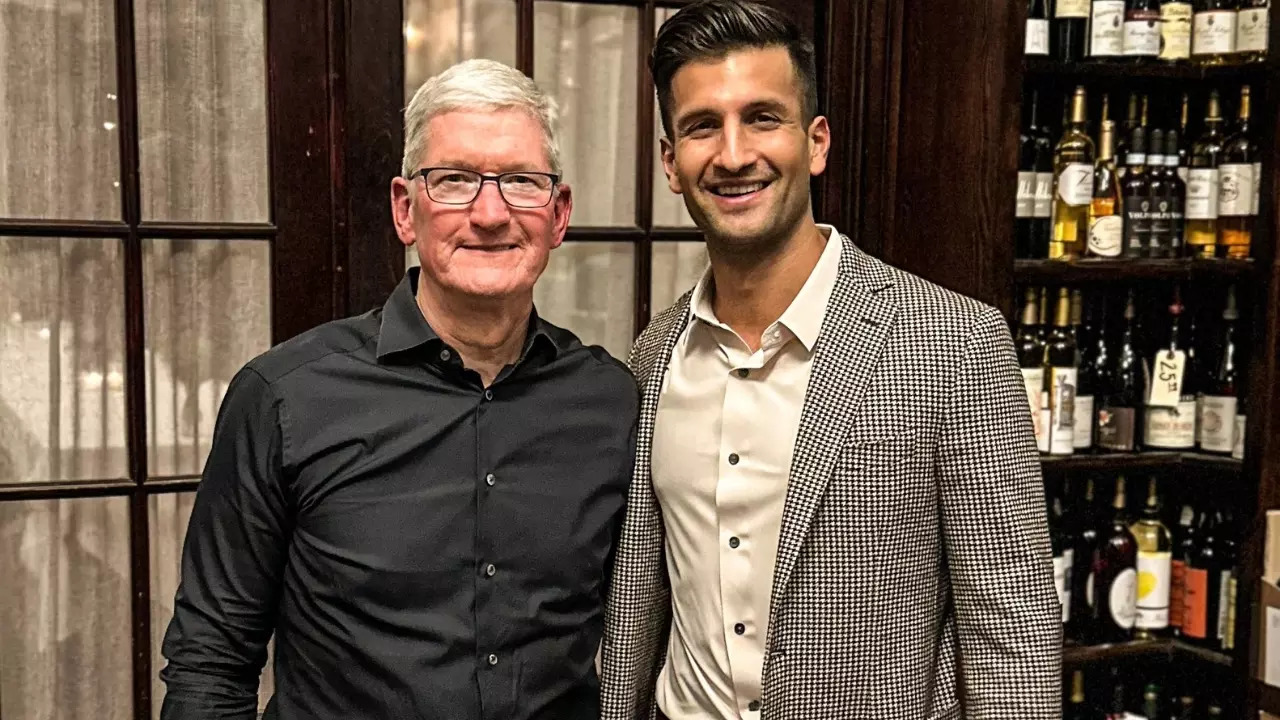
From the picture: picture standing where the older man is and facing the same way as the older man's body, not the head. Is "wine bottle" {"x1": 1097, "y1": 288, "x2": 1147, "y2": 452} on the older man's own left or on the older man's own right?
on the older man's own left

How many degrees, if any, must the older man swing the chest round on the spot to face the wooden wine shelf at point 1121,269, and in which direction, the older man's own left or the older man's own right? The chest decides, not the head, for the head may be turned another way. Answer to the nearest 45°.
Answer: approximately 90° to the older man's own left

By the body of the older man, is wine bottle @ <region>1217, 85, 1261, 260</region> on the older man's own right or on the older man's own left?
on the older man's own left

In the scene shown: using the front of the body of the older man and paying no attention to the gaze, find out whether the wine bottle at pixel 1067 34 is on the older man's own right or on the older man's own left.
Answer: on the older man's own left

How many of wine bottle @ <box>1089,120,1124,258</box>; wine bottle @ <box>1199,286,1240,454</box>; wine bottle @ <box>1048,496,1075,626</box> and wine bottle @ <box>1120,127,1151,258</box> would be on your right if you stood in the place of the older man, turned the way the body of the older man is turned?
0

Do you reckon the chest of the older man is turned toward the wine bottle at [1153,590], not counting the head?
no

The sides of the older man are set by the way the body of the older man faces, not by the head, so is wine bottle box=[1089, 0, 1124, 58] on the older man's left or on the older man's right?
on the older man's left

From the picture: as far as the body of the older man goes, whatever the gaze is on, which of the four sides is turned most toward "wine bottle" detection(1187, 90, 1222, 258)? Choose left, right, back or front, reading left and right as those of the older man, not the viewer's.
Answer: left

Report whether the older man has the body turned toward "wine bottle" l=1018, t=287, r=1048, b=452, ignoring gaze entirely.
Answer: no

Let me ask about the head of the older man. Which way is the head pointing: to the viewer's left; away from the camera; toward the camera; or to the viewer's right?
toward the camera

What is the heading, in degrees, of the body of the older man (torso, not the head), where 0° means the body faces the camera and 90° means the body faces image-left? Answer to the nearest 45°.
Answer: approximately 0°

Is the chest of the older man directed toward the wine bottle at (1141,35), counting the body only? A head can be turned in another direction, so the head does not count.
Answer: no

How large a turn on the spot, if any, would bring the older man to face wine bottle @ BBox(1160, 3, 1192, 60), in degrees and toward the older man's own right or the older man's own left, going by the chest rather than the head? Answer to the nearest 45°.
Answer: approximately 90° to the older man's own left

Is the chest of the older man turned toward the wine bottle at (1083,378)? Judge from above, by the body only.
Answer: no

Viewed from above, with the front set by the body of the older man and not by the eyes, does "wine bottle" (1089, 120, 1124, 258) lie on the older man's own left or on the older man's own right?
on the older man's own left
